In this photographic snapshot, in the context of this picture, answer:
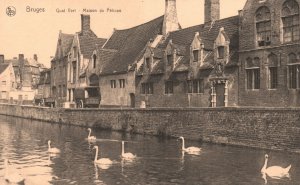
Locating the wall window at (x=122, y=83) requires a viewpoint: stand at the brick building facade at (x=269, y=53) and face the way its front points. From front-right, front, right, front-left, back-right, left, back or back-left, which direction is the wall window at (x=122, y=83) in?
right

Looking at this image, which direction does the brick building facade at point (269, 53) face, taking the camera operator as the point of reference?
facing the viewer and to the left of the viewer
